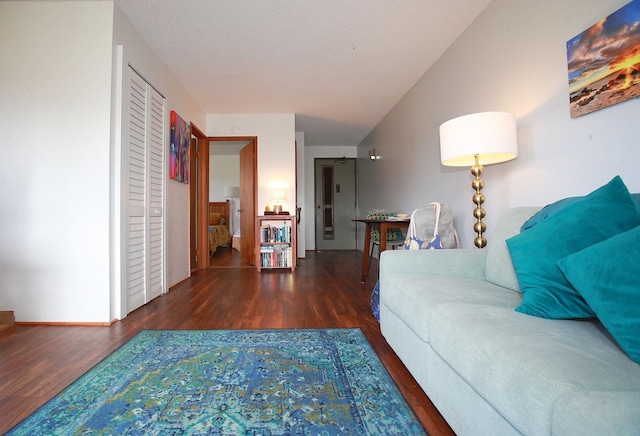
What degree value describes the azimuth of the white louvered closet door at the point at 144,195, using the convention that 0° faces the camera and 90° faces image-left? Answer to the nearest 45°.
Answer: approximately 315°

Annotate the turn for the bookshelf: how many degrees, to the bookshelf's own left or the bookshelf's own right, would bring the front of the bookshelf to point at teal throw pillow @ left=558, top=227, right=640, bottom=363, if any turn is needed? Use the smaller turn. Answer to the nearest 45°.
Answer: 0° — it already faces it

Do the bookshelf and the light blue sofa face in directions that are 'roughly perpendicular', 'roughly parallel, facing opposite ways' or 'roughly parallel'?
roughly perpendicular

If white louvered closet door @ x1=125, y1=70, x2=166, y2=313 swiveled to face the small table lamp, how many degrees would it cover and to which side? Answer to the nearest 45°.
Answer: approximately 90° to its left

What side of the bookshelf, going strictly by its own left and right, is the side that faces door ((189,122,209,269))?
right

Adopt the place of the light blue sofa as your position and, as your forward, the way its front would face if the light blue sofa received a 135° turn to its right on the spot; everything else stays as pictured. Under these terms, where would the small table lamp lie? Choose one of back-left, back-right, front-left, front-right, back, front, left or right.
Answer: front-left

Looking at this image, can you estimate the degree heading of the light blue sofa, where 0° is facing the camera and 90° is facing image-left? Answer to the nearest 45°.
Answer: approximately 45°

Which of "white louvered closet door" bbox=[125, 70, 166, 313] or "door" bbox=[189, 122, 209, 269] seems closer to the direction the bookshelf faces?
the white louvered closet door

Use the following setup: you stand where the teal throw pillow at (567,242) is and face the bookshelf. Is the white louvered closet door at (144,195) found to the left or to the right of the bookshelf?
left

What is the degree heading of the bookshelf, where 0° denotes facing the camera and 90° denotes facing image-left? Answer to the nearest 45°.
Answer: approximately 0°

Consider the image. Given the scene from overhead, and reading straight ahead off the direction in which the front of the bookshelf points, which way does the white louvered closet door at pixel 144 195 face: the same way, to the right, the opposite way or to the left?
to the left
